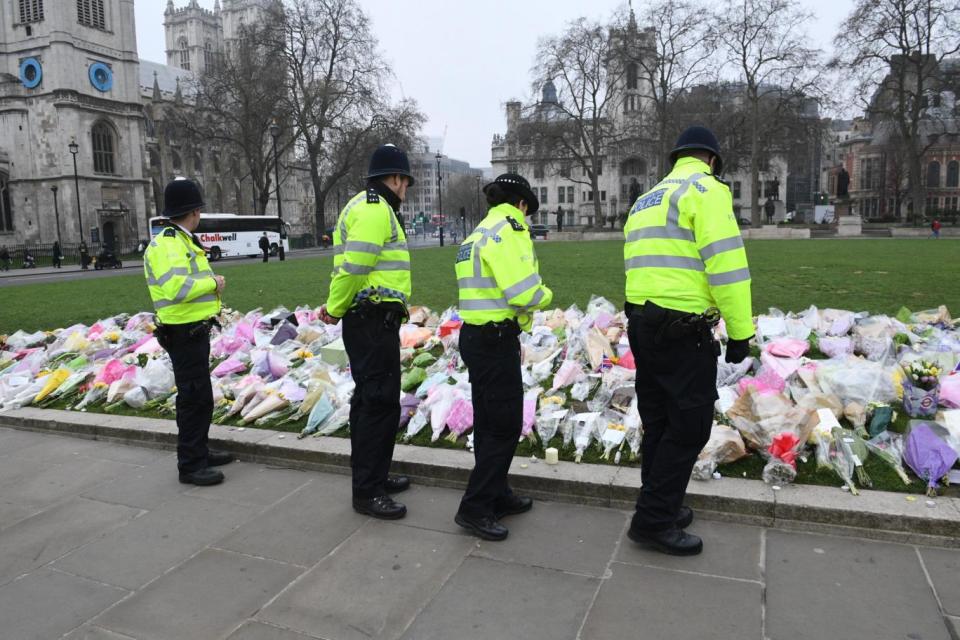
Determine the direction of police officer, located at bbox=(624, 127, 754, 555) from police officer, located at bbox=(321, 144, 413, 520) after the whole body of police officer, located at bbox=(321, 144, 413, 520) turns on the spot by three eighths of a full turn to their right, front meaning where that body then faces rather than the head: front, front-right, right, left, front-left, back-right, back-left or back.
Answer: left

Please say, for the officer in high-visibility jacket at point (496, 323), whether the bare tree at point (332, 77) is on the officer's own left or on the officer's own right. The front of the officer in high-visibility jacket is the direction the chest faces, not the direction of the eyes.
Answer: on the officer's own left

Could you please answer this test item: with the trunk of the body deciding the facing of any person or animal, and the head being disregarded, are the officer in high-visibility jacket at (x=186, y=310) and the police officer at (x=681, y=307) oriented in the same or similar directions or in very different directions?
same or similar directions

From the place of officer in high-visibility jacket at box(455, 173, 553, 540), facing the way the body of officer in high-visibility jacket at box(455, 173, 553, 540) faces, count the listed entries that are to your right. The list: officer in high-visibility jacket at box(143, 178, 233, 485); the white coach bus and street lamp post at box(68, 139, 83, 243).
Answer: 0

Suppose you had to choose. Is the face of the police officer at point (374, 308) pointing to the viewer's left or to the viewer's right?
to the viewer's right

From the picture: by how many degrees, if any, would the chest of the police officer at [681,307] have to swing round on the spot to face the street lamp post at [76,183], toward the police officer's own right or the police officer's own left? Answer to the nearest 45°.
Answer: approximately 90° to the police officer's own left

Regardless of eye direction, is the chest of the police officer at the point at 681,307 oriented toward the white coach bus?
no

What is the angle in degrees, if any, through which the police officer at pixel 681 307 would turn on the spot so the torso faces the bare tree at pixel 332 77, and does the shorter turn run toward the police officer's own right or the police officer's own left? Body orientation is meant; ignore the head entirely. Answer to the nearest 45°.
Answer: approximately 90° to the police officer's own left

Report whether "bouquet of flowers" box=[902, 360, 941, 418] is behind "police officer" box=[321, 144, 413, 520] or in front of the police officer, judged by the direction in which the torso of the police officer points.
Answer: in front

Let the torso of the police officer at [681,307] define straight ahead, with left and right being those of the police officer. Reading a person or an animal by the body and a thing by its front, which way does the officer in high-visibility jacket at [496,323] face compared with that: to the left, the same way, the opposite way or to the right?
the same way

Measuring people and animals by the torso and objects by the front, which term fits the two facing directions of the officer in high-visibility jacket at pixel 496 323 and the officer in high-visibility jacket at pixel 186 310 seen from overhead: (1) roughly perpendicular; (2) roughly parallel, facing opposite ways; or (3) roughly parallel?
roughly parallel

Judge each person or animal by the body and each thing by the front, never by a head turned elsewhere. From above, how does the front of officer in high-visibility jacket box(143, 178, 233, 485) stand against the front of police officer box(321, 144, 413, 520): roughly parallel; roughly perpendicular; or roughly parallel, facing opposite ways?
roughly parallel
